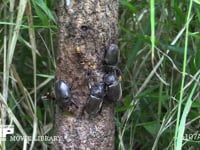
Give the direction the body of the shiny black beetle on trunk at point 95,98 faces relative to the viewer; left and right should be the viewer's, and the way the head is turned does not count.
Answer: facing away from the viewer and to the right of the viewer

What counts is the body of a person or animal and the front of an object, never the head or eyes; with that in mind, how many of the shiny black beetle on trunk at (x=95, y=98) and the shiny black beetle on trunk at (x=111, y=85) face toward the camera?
0
